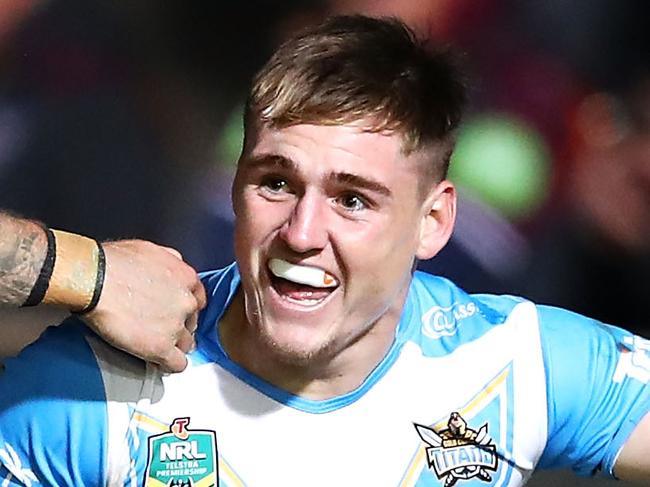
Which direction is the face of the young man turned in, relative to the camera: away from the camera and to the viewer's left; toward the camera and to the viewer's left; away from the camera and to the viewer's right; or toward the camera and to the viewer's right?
toward the camera and to the viewer's left

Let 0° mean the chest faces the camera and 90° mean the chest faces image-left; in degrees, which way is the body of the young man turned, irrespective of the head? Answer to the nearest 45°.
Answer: approximately 0°
